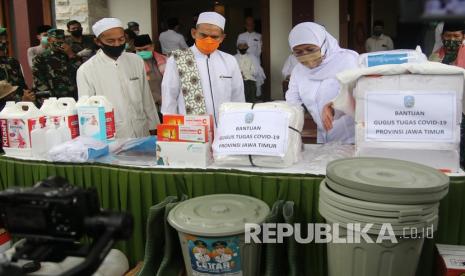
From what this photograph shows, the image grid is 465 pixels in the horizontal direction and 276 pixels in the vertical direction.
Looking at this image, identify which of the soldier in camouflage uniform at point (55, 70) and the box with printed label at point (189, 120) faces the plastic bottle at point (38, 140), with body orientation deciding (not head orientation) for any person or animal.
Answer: the soldier in camouflage uniform

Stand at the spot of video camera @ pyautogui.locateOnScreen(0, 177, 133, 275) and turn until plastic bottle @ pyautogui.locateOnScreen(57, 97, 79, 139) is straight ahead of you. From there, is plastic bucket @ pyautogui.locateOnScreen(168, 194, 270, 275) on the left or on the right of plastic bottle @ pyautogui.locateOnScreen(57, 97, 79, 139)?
right

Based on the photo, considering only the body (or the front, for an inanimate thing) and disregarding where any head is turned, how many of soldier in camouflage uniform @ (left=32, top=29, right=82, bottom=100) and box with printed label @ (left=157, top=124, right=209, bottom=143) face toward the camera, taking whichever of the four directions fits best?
2

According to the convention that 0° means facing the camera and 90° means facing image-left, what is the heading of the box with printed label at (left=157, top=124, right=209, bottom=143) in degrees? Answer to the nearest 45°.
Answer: approximately 0°
